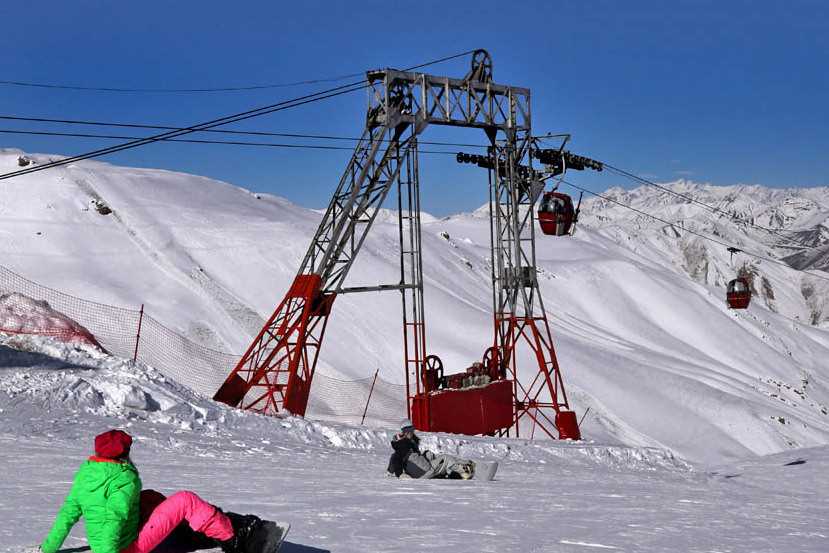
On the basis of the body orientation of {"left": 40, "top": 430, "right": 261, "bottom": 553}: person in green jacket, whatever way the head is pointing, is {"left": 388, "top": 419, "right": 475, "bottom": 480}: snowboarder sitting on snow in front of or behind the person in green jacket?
in front

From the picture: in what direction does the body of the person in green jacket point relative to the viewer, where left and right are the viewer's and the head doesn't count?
facing away from the viewer and to the right of the viewer

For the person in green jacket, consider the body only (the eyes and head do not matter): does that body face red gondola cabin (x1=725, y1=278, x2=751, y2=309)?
yes

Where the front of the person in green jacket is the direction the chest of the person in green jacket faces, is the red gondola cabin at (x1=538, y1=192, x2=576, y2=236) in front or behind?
in front

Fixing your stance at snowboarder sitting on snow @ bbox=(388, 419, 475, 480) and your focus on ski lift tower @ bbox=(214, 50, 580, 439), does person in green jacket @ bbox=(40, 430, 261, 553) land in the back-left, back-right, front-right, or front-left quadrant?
back-left

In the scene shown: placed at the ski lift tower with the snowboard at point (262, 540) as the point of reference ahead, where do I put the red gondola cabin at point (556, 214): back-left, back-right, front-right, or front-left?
back-left
